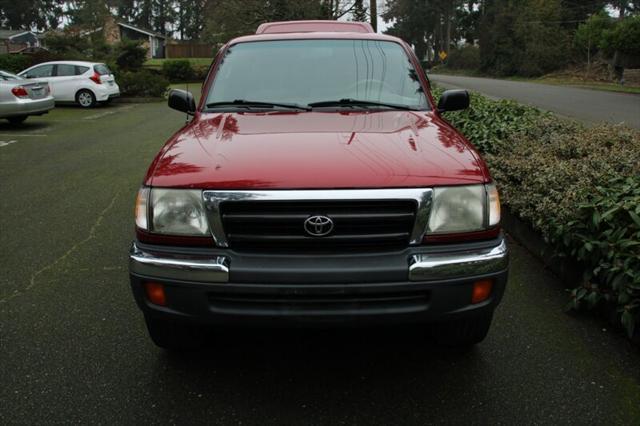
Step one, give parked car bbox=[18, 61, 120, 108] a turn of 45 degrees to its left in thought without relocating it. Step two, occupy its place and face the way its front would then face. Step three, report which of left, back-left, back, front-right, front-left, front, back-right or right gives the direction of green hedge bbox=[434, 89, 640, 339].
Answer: left

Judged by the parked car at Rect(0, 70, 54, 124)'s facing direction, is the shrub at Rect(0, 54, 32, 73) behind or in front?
in front

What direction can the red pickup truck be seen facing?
toward the camera

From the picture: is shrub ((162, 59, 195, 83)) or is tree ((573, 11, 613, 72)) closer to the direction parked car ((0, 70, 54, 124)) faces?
the shrub

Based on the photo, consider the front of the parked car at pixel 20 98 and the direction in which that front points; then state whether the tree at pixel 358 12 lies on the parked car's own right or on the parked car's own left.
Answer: on the parked car's own right

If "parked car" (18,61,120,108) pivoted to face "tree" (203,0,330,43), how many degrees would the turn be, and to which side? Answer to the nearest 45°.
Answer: approximately 90° to its right

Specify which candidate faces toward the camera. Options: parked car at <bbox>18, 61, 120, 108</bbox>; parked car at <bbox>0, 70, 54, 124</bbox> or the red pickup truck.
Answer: the red pickup truck

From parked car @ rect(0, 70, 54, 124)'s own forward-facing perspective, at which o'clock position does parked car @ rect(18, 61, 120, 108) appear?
parked car @ rect(18, 61, 120, 108) is roughly at 2 o'clock from parked car @ rect(0, 70, 54, 124).

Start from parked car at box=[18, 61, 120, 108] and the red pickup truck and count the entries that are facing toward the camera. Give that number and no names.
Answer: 1

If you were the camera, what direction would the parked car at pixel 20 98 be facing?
facing away from the viewer and to the left of the viewer

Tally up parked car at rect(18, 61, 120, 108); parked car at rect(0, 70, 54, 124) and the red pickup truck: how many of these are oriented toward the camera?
1

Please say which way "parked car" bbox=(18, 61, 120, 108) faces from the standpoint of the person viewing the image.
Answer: facing away from the viewer and to the left of the viewer

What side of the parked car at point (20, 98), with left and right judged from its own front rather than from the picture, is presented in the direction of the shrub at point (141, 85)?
right
